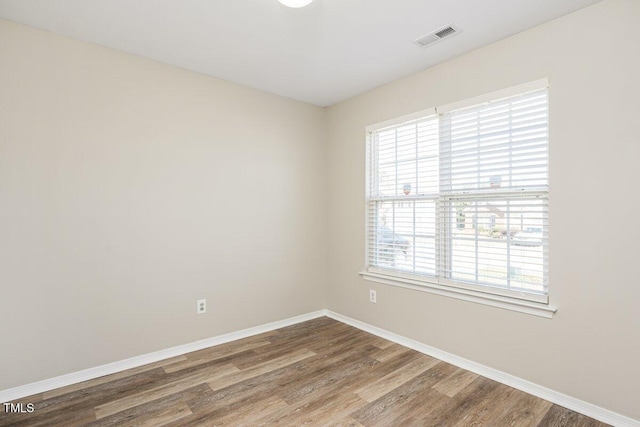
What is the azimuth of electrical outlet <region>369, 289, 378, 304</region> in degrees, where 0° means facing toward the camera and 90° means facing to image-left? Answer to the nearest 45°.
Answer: approximately 45°
